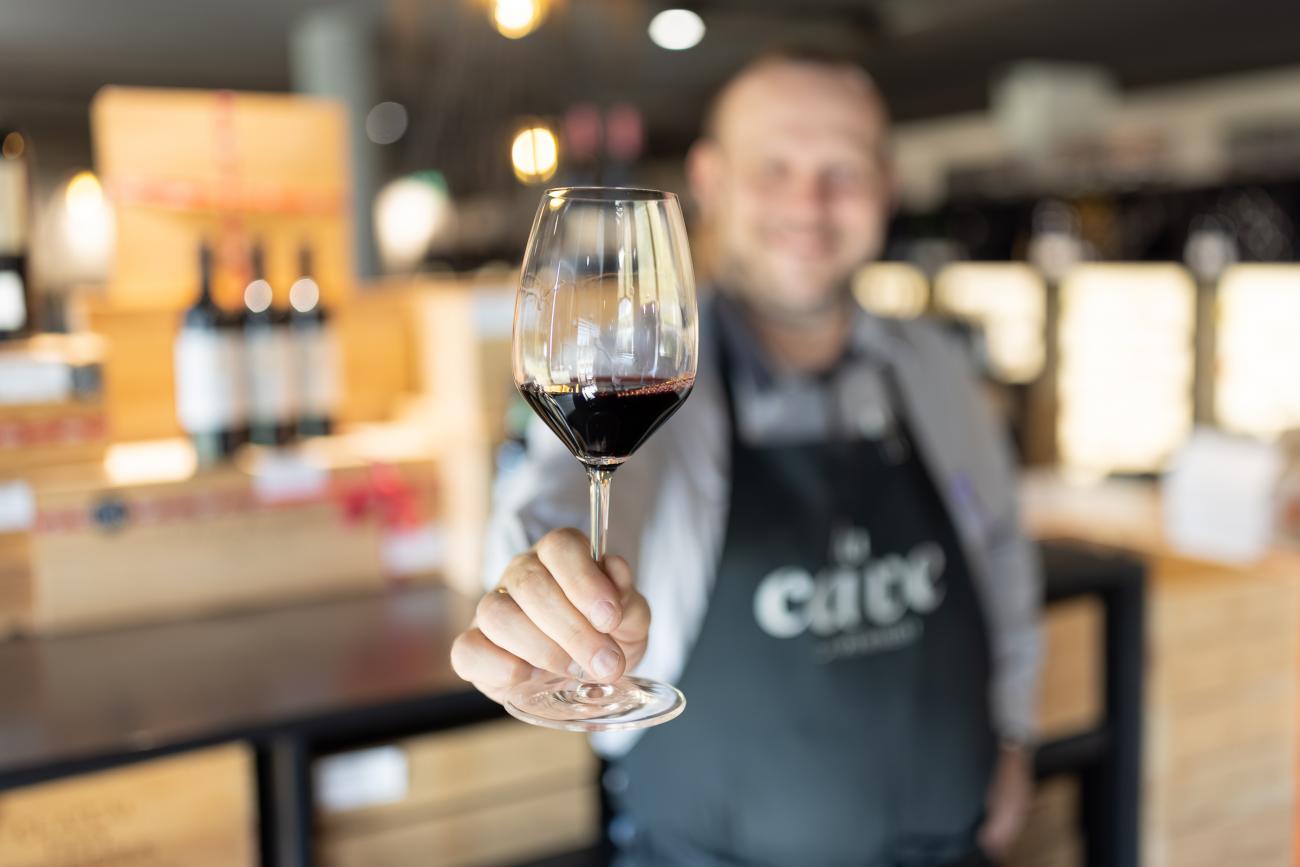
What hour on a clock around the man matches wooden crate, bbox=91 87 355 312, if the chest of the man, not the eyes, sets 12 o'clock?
The wooden crate is roughly at 4 o'clock from the man.

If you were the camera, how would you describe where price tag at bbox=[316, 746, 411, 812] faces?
facing the viewer

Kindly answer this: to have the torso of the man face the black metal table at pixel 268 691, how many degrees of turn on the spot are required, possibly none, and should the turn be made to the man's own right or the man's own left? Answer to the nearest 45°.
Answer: approximately 90° to the man's own right

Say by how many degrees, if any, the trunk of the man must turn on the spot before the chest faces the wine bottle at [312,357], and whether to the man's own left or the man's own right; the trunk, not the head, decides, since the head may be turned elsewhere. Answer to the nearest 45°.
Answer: approximately 135° to the man's own right

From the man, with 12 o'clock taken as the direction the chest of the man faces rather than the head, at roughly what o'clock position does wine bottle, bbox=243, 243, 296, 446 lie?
The wine bottle is roughly at 4 o'clock from the man.

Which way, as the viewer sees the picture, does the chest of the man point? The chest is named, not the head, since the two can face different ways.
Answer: toward the camera

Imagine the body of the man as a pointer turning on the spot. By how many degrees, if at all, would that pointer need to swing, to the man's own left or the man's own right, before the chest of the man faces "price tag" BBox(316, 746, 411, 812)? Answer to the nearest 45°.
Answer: approximately 90° to the man's own right

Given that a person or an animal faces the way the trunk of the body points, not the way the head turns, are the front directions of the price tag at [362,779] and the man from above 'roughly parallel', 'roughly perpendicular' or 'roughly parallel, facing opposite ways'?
roughly parallel

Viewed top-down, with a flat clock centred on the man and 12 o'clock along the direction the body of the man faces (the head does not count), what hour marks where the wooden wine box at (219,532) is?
The wooden wine box is roughly at 4 o'clock from the man.

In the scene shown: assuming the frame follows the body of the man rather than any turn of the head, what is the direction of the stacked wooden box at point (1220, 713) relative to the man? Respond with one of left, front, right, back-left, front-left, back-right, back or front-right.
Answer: back-left

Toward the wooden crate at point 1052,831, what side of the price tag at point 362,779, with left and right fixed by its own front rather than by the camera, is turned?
left

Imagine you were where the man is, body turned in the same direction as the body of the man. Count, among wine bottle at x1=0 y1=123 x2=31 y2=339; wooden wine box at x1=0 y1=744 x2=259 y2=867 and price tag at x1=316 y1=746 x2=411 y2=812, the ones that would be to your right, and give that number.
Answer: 3

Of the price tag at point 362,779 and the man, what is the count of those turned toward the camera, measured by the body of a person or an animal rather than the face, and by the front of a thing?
2
